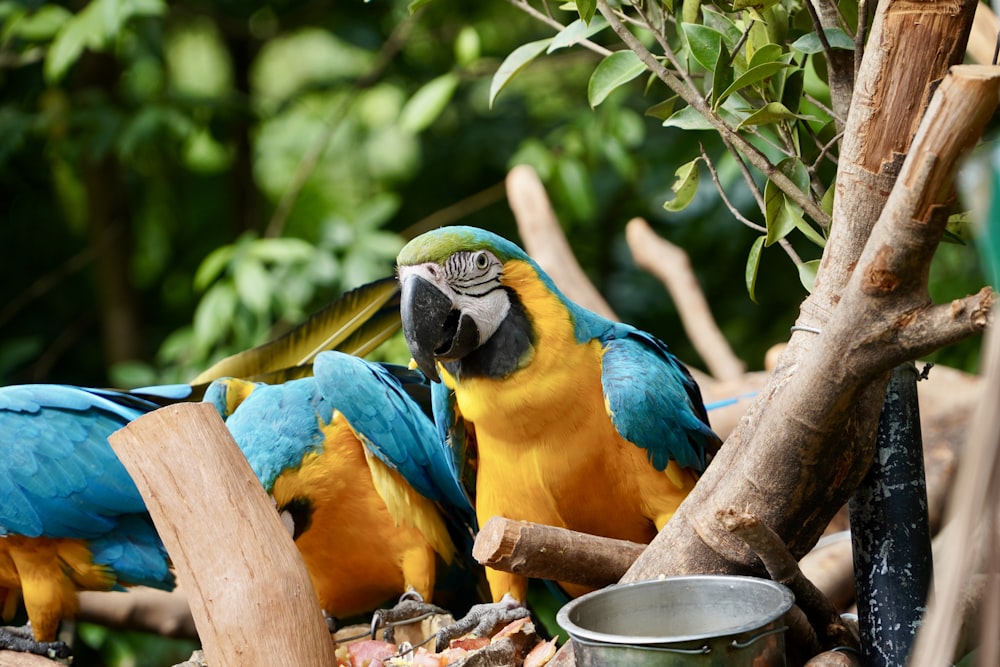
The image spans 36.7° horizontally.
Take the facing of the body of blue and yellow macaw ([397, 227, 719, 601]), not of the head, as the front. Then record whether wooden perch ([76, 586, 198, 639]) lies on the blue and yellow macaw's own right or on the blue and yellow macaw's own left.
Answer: on the blue and yellow macaw's own right

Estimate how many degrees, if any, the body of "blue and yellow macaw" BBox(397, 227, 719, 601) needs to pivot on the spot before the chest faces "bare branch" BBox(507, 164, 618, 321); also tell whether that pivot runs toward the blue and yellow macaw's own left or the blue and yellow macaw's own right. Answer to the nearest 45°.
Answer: approximately 135° to the blue and yellow macaw's own right

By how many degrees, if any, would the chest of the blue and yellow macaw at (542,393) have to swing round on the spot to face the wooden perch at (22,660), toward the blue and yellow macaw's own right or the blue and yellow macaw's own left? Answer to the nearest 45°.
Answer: approximately 45° to the blue and yellow macaw's own right

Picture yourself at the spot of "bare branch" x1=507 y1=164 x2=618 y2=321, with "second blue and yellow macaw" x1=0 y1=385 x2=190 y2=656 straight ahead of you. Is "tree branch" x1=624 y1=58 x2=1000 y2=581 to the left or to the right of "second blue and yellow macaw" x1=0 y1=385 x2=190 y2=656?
left

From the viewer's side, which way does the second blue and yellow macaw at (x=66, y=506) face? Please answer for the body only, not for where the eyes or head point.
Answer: to the viewer's left
